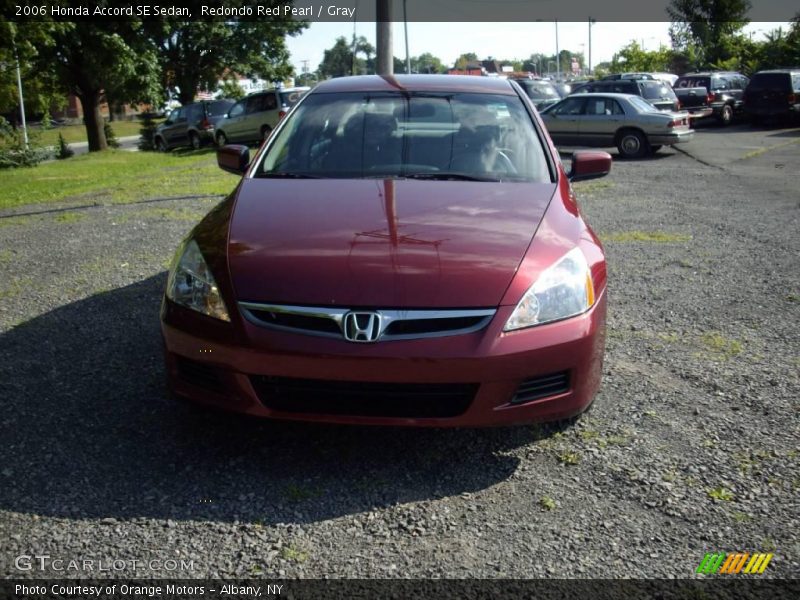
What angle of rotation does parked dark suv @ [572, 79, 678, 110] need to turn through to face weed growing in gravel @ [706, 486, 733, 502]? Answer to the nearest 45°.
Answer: approximately 135° to its left

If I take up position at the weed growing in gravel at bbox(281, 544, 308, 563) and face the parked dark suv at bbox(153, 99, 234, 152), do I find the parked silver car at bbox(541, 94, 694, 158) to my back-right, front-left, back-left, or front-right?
front-right

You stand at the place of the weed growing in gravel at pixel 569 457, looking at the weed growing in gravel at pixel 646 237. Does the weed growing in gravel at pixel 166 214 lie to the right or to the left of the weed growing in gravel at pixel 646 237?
left

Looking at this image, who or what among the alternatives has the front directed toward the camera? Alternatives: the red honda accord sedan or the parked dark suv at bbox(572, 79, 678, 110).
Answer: the red honda accord sedan

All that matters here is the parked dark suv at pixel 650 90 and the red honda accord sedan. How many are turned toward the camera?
1

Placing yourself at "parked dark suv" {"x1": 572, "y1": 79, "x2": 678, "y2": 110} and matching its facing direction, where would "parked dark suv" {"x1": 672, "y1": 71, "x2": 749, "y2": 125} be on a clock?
"parked dark suv" {"x1": 672, "y1": 71, "x2": 749, "y2": 125} is roughly at 2 o'clock from "parked dark suv" {"x1": 572, "y1": 79, "x2": 678, "y2": 110}.

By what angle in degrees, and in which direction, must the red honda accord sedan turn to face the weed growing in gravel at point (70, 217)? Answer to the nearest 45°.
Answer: approximately 135° to its right

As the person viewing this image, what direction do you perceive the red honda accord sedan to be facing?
facing the viewer

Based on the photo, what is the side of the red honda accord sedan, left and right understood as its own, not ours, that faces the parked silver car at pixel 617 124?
back

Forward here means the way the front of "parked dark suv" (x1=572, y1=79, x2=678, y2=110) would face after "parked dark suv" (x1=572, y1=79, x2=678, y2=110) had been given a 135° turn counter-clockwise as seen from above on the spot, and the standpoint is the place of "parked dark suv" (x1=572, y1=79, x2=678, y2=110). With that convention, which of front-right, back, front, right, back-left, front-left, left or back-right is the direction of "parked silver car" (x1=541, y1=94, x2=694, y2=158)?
front

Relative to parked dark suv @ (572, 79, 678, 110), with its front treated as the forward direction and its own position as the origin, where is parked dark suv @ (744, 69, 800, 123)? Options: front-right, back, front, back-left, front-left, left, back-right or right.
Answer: right

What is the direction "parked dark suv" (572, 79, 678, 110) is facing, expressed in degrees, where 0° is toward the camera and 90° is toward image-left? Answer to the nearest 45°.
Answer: approximately 135°

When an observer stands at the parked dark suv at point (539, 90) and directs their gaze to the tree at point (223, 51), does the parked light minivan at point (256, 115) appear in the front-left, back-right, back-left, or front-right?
front-left

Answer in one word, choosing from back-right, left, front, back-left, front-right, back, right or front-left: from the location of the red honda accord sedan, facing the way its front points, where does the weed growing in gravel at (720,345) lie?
back-left

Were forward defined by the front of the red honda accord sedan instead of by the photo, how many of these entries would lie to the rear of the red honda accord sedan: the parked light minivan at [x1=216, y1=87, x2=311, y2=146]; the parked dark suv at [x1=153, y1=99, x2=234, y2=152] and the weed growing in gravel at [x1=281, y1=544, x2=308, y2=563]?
2
